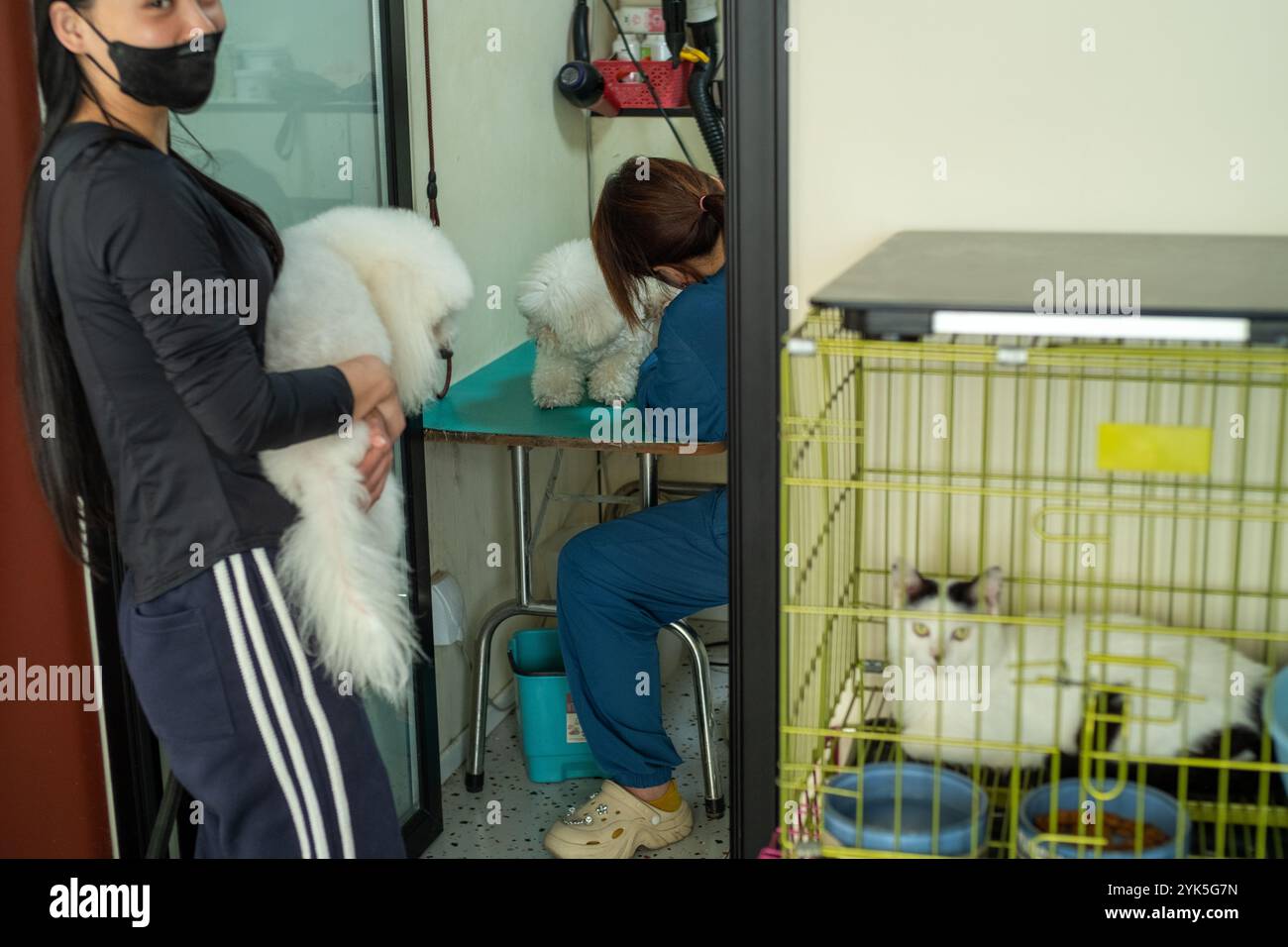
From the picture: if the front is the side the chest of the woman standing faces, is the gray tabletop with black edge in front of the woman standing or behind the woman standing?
in front

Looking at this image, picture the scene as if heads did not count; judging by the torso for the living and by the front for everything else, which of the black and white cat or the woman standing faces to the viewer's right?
the woman standing

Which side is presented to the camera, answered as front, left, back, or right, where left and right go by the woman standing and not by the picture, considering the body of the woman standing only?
right

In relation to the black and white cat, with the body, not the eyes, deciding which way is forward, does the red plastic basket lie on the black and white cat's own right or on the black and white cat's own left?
on the black and white cat's own right

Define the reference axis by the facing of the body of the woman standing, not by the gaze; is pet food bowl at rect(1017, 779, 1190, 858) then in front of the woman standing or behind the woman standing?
in front

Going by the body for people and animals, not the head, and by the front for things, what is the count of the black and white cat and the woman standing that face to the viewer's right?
1

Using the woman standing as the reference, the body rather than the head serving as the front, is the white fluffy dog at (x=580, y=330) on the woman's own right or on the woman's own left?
on the woman's own left

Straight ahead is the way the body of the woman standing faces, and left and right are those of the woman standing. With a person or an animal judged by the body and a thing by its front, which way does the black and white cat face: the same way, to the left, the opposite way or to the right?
the opposite way

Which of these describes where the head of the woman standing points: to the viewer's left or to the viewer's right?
to the viewer's right
